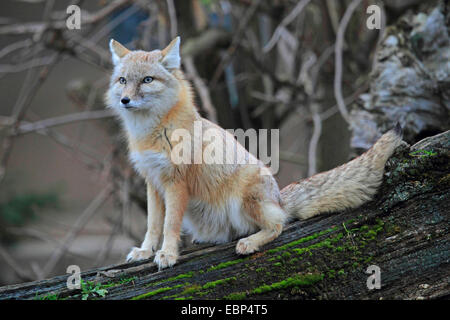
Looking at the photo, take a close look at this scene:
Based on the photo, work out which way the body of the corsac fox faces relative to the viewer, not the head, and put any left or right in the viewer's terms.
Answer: facing the viewer and to the left of the viewer
